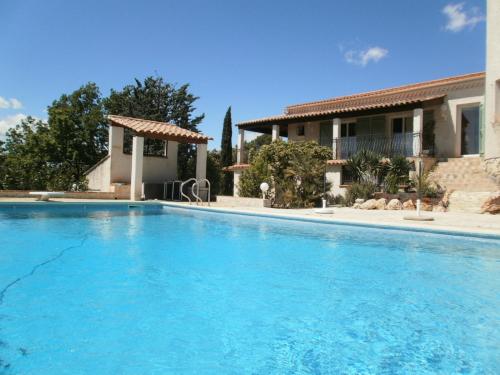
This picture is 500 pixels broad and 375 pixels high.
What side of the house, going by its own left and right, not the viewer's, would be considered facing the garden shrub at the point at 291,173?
front

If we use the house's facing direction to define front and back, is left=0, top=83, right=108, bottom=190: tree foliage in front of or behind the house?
in front

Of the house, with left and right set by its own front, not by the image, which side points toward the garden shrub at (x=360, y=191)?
front

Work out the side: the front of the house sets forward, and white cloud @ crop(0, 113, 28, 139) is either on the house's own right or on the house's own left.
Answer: on the house's own right

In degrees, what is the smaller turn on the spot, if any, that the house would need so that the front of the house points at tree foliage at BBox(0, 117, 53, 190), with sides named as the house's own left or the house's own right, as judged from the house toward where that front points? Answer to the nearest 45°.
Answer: approximately 45° to the house's own right

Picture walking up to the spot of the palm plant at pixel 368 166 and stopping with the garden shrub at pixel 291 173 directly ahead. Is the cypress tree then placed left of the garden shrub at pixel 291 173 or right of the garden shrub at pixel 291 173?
right

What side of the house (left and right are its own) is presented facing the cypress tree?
right

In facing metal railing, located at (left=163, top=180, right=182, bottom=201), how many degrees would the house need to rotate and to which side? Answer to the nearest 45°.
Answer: approximately 45° to its right
